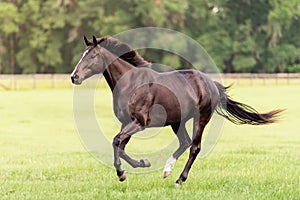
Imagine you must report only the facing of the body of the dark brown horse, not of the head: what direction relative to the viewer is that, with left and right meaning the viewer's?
facing to the left of the viewer

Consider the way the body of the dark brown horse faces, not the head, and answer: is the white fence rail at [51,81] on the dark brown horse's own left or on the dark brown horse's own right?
on the dark brown horse's own right
